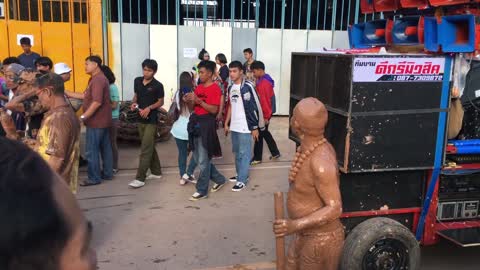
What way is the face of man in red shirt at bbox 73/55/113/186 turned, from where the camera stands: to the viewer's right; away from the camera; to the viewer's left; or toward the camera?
to the viewer's left

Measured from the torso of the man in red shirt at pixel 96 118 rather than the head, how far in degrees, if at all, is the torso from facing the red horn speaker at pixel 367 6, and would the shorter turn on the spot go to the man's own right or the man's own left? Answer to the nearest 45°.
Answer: approximately 135° to the man's own left

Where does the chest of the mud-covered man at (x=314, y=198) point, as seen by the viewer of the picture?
to the viewer's left

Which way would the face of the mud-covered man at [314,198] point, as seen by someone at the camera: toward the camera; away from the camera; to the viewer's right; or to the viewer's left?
to the viewer's left

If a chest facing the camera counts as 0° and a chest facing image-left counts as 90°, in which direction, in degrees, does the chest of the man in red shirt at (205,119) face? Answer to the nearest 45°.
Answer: approximately 45°

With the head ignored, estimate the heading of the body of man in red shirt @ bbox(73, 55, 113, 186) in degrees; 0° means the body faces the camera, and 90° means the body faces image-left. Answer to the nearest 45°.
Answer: approximately 90°

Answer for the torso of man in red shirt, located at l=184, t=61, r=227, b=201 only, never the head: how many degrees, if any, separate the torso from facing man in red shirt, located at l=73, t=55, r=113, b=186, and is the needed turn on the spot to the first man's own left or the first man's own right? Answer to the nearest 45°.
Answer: approximately 90° to the first man's own right

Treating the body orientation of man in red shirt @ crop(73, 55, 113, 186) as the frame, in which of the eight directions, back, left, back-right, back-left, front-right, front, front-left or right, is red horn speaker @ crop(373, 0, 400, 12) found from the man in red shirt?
back-left

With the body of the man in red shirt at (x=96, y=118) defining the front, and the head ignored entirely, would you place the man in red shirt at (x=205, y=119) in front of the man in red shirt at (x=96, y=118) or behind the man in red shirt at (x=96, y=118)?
behind
